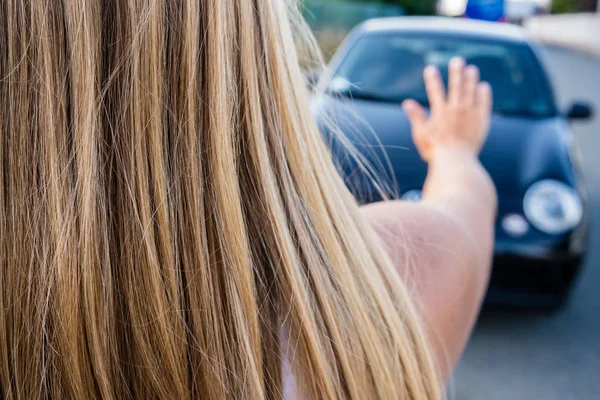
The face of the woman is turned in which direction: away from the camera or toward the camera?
away from the camera

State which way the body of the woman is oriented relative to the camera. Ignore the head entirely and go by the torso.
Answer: away from the camera

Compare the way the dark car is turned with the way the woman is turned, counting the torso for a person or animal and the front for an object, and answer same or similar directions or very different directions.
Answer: very different directions

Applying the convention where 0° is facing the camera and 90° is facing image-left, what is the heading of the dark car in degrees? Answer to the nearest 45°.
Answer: approximately 0°

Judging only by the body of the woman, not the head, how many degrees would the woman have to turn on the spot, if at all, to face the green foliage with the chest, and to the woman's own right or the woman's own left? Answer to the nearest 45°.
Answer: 0° — they already face it

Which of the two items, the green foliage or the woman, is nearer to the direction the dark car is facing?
the woman

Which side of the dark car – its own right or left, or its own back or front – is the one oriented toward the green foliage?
back
